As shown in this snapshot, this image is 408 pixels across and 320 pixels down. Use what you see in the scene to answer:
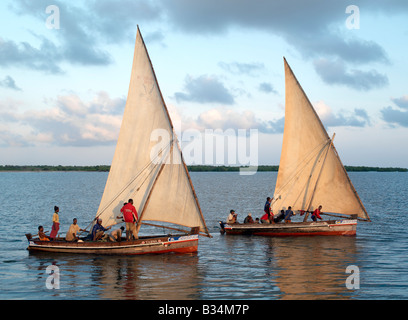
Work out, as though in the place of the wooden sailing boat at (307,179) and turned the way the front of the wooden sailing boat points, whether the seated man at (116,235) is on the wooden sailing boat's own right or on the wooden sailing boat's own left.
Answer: on the wooden sailing boat's own right

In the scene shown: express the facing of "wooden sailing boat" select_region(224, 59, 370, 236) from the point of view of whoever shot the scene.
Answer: facing to the right of the viewer

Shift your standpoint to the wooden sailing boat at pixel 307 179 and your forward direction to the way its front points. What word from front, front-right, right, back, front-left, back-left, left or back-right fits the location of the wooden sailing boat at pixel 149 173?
back-right

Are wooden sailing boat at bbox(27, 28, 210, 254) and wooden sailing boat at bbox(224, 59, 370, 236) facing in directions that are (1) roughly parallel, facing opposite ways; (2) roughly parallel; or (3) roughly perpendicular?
roughly parallel

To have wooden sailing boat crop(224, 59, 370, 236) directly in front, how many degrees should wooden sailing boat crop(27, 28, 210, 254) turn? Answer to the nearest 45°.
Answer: approximately 45° to its left

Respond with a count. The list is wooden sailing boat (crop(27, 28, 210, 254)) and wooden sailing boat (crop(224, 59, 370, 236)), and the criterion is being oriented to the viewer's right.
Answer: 2

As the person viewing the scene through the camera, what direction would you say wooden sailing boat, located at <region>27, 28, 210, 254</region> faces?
facing to the right of the viewer

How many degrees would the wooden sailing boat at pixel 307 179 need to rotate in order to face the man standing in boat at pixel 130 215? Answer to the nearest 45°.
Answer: approximately 135° to its right

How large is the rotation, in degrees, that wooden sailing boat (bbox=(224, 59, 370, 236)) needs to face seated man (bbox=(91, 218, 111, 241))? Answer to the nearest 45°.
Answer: approximately 135° to its right
